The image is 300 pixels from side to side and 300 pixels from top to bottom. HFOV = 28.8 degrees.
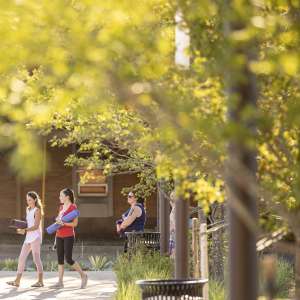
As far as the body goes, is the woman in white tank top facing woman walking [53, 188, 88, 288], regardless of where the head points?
no

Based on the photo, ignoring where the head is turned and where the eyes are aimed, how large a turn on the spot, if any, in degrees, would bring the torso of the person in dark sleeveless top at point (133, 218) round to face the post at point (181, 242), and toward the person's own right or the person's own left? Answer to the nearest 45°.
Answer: approximately 90° to the person's own left

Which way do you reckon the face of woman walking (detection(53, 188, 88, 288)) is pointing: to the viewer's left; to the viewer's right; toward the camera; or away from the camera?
to the viewer's left

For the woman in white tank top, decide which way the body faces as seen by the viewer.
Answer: to the viewer's left

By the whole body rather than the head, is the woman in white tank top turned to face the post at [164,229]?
no

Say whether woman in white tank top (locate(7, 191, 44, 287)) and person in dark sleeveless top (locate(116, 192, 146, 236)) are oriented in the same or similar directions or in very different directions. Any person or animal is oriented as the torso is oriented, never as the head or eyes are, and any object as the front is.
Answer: same or similar directions

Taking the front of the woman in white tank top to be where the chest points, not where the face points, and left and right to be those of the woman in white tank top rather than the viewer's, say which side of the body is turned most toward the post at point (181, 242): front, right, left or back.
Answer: left
